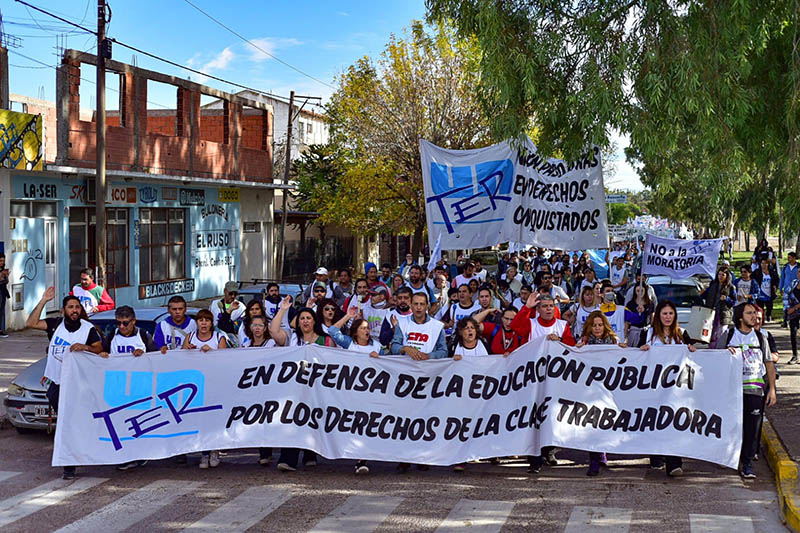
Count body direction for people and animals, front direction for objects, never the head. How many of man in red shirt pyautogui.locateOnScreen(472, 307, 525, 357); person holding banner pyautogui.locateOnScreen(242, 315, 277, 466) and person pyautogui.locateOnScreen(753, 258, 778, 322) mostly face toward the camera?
3

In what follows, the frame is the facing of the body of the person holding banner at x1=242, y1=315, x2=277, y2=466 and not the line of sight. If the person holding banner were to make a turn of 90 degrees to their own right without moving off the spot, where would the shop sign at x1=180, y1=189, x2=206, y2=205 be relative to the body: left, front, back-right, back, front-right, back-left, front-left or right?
right

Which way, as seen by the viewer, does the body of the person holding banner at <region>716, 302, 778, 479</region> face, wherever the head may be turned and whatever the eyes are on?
toward the camera

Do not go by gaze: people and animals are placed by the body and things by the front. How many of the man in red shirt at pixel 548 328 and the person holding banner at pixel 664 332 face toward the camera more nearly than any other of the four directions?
2

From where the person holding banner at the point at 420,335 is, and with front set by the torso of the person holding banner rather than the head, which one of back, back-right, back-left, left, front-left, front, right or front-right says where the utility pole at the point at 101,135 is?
back-right

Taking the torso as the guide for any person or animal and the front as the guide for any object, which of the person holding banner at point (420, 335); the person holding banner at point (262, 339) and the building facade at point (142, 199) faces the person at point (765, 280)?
the building facade

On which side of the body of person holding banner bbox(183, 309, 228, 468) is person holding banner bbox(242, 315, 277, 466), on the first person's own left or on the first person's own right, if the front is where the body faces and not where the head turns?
on the first person's own left

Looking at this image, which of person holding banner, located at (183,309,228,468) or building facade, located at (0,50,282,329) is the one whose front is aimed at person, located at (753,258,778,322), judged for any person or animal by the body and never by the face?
the building facade

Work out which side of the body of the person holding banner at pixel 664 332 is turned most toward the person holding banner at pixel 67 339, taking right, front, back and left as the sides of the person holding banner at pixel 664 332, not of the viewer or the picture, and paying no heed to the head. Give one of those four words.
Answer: right

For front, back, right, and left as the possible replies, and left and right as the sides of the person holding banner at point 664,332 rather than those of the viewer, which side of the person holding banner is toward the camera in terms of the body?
front

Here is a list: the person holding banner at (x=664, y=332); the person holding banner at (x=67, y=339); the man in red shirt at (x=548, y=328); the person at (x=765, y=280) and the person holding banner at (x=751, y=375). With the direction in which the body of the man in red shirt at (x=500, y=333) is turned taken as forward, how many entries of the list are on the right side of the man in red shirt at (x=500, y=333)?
1

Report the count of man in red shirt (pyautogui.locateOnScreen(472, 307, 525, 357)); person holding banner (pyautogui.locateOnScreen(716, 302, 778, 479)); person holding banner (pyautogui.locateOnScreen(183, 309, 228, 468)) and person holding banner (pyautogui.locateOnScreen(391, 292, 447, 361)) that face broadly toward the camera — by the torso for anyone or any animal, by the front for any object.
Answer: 4

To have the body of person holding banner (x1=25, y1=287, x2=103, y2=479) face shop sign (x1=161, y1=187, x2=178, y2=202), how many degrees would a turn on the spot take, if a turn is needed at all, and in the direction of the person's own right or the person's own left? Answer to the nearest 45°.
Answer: approximately 180°

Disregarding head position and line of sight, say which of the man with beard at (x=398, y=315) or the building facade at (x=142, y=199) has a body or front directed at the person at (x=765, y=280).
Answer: the building facade

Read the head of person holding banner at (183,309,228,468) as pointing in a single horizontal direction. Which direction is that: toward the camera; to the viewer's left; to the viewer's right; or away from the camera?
toward the camera

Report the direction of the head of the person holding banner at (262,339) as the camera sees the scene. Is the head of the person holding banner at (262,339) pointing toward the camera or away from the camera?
toward the camera

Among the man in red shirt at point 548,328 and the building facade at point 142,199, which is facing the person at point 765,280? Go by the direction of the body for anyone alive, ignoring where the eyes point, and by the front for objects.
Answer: the building facade

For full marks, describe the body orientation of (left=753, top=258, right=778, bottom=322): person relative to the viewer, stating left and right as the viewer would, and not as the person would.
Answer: facing the viewer

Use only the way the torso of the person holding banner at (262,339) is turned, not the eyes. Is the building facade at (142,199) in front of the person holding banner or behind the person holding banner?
behind
